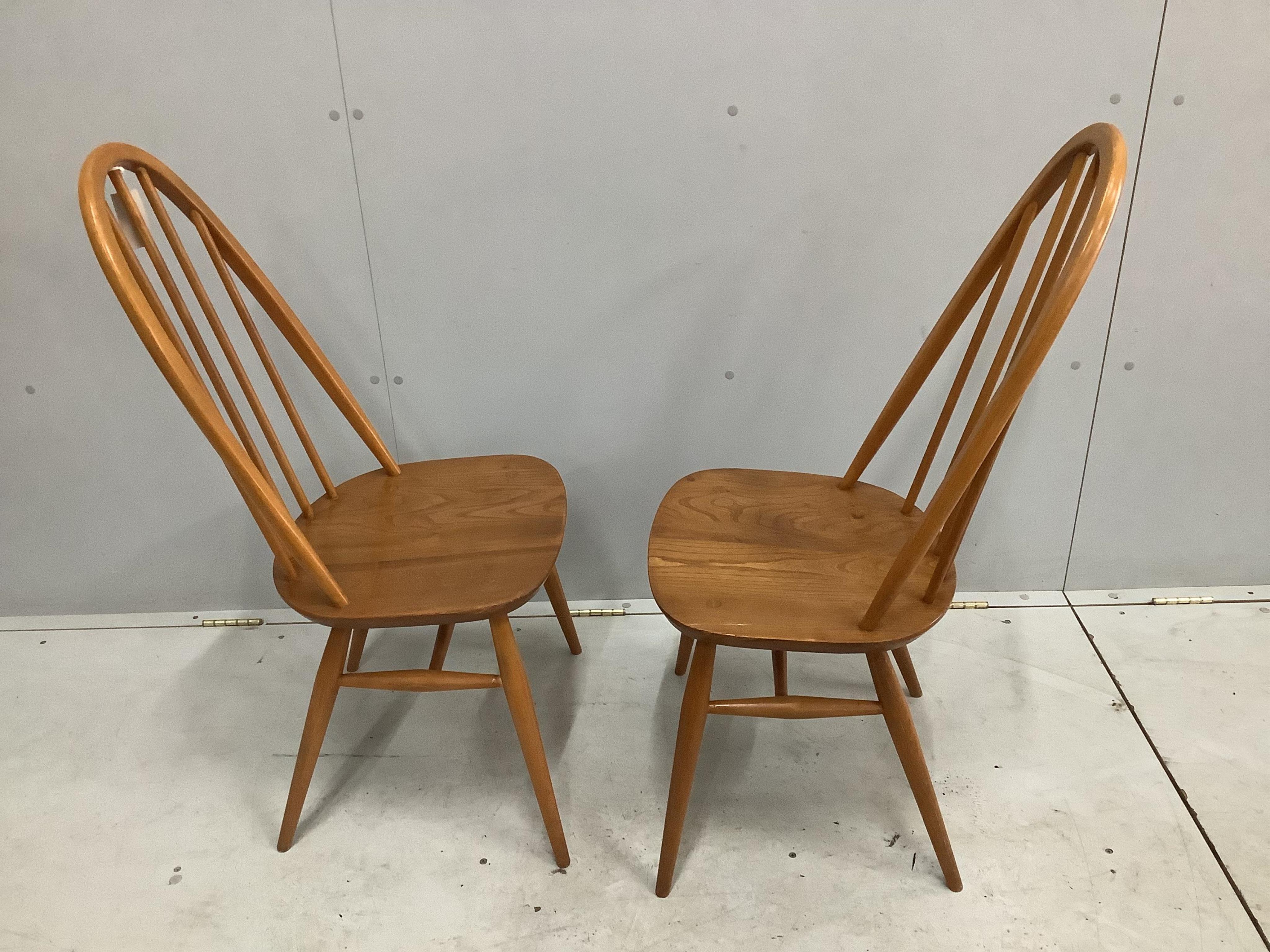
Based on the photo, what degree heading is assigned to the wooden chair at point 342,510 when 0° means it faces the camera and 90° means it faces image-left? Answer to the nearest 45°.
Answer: approximately 270°

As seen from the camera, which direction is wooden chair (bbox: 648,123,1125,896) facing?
to the viewer's left

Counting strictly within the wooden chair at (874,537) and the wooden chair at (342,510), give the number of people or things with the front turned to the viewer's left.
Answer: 1
